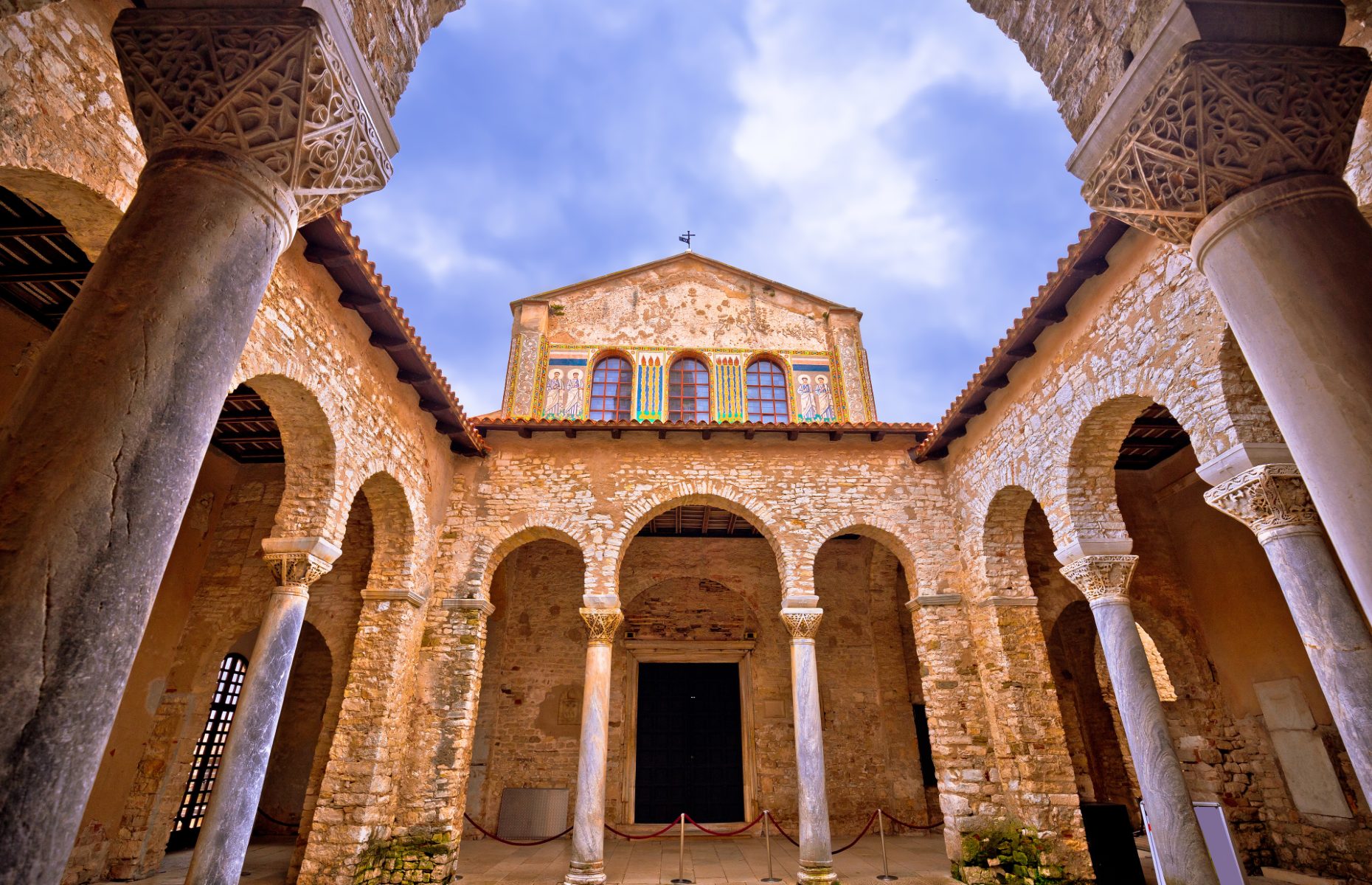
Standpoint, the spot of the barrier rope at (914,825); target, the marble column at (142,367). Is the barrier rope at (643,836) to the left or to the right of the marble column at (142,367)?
right

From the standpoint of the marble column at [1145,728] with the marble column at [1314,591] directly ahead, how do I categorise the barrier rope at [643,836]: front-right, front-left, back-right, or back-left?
back-right

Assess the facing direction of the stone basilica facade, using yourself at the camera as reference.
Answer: facing the viewer
